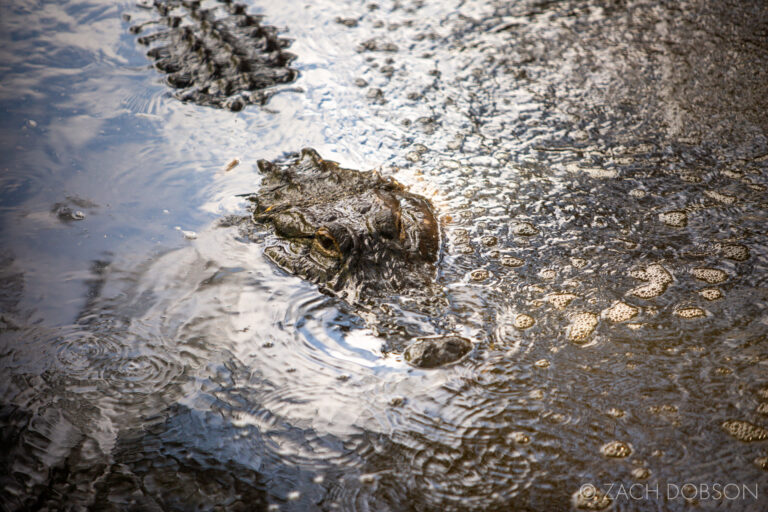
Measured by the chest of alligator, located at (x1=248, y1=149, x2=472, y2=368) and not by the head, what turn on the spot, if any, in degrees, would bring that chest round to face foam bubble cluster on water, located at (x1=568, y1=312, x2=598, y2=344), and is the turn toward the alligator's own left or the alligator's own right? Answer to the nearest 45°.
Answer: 0° — it already faces it

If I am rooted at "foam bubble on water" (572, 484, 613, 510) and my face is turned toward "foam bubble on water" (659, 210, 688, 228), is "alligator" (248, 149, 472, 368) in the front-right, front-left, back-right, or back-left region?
front-left

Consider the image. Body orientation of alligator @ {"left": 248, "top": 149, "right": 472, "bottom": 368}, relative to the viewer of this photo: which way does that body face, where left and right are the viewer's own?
facing the viewer and to the right of the viewer

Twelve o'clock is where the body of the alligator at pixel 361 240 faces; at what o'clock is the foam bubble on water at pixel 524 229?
The foam bubble on water is roughly at 10 o'clock from the alligator.

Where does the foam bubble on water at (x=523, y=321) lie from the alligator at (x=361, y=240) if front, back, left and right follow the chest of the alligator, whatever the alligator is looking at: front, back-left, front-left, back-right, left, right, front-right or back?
front

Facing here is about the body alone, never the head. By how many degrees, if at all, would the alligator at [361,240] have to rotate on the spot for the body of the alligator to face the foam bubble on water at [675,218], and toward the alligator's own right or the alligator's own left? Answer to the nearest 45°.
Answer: approximately 45° to the alligator's own left

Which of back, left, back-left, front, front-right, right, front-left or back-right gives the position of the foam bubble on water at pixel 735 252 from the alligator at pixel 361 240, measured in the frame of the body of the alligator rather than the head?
front-left

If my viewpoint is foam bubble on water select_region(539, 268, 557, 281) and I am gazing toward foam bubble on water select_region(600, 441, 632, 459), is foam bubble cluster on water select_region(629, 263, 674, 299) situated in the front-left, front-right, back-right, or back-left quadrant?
front-left

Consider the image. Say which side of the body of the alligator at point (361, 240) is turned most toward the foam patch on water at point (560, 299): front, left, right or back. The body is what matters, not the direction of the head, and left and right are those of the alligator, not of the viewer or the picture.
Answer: front

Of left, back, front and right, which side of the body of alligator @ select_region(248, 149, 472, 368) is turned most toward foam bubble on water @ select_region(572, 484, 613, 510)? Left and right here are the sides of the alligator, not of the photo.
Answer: front

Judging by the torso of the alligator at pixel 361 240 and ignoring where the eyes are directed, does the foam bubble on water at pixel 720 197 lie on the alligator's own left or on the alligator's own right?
on the alligator's own left

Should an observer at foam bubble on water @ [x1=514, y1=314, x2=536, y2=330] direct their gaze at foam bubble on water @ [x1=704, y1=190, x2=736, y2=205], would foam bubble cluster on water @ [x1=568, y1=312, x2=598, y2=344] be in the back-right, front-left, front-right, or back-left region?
front-right

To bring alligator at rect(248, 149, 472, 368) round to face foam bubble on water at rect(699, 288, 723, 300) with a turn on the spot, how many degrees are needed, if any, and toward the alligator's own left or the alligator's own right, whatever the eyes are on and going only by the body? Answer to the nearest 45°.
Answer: approximately 45° to the alligator's own left

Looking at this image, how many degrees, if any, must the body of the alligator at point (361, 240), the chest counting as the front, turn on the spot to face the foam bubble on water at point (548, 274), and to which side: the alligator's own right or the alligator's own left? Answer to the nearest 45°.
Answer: approximately 45° to the alligator's own left
